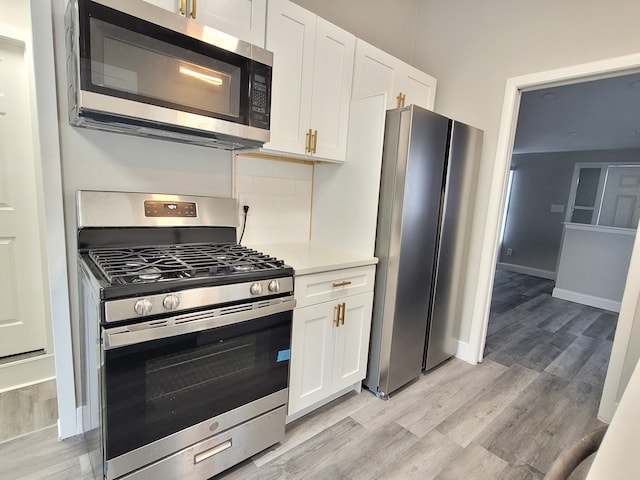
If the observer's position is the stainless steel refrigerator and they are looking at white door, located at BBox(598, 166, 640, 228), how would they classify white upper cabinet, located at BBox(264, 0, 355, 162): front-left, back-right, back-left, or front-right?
back-left

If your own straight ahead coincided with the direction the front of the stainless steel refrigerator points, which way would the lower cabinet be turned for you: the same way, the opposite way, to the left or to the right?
the same way

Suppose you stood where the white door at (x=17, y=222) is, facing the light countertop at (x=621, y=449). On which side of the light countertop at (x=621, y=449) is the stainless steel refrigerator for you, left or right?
left

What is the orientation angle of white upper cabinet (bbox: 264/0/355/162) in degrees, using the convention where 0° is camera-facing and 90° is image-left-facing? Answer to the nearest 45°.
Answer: approximately 315°

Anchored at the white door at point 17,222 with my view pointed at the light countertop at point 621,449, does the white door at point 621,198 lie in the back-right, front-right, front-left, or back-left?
front-left

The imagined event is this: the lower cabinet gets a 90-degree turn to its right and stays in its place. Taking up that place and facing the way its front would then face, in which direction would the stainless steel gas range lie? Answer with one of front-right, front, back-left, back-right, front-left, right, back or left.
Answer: front

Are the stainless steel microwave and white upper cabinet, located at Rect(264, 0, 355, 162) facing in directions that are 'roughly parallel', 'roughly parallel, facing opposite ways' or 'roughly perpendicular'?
roughly parallel

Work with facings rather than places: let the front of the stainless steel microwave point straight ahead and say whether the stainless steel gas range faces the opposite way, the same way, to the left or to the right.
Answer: the same way

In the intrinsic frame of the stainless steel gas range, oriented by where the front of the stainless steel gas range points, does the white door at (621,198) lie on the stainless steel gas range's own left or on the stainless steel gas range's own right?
on the stainless steel gas range's own left

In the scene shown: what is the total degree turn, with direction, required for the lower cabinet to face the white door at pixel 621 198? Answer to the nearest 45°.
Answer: approximately 90° to its left

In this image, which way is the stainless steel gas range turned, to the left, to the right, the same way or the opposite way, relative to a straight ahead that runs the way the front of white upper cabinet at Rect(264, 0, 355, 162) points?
the same way

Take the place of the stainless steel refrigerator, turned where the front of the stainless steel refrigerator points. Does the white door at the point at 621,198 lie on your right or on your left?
on your left

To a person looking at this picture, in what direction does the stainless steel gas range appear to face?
facing the viewer and to the right of the viewer

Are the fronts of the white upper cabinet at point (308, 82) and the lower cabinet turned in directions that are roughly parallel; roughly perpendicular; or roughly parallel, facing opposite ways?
roughly parallel

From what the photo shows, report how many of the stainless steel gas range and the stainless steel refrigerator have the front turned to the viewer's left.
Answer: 0
